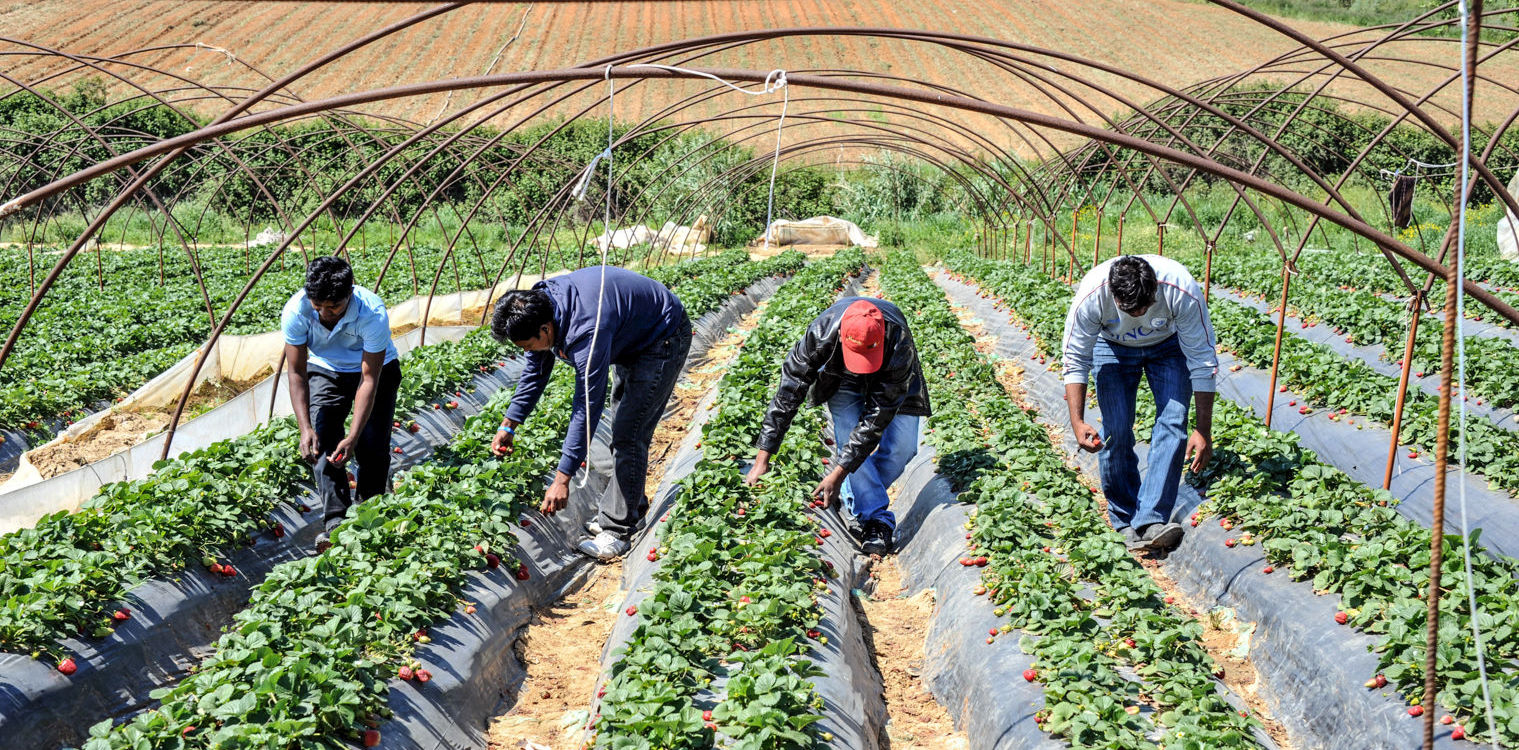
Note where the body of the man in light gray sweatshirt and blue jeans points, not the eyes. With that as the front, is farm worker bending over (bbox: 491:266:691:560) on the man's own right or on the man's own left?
on the man's own right

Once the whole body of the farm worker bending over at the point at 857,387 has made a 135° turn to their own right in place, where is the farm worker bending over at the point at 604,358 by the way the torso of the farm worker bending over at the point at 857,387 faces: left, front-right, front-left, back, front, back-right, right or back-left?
left

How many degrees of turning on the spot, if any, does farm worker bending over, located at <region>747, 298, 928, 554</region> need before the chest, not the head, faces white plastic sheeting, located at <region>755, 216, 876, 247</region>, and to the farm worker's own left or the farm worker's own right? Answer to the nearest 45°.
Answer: approximately 135° to the farm worker's own right

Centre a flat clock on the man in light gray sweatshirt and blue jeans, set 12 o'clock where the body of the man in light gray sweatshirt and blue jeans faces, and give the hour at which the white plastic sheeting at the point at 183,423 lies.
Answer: The white plastic sheeting is roughly at 3 o'clock from the man in light gray sweatshirt and blue jeans.

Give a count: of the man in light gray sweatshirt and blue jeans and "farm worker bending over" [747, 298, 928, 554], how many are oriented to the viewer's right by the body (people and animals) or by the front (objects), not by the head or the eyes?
0

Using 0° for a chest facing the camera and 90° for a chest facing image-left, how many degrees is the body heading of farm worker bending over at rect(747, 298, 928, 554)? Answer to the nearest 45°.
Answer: approximately 45°

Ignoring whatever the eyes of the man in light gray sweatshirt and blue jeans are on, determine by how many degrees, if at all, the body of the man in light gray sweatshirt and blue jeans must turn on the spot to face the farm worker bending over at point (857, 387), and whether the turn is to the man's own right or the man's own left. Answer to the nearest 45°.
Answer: approximately 45° to the man's own right

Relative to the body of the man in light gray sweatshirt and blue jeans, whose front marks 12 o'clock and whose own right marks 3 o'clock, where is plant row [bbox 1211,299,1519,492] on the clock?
The plant row is roughly at 7 o'clock from the man in light gray sweatshirt and blue jeans.

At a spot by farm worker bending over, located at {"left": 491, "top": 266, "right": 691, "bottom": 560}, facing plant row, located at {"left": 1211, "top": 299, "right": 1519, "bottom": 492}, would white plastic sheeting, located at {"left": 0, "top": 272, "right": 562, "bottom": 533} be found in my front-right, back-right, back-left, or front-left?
back-left

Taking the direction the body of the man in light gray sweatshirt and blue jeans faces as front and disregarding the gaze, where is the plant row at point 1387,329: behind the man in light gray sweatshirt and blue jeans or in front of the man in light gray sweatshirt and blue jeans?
behind

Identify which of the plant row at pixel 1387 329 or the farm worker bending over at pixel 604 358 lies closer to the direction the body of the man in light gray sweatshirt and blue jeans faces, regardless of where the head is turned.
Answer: the farm worker bending over

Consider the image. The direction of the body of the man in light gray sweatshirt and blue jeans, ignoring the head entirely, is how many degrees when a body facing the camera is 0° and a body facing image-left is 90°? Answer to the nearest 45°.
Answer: approximately 0°

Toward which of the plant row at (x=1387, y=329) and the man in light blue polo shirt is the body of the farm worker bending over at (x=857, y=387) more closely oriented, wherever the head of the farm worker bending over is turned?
the man in light blue polo shirt
